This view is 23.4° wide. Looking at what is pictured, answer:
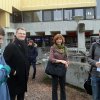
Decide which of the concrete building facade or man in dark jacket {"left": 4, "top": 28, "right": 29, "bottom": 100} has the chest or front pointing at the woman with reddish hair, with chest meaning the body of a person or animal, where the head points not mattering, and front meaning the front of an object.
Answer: the concrete building facade

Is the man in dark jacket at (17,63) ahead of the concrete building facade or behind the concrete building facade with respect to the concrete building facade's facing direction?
ahead

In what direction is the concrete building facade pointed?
toward the camera

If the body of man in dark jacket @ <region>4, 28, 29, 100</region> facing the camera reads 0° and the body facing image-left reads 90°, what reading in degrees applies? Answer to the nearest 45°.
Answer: approximately 315°

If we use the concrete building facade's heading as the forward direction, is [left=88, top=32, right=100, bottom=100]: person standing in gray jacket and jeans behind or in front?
in front

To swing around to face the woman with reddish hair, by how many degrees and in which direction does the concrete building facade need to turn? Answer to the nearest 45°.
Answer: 0° — it already faces them

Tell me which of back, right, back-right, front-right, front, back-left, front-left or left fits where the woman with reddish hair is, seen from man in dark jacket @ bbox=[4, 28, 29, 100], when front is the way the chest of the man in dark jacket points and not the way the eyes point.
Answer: left

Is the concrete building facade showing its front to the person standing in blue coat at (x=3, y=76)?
yes

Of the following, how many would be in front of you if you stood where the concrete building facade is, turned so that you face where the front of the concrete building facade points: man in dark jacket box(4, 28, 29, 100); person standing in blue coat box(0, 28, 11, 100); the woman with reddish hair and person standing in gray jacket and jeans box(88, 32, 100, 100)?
4

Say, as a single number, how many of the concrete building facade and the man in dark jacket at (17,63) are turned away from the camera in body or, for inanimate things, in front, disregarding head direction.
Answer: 0

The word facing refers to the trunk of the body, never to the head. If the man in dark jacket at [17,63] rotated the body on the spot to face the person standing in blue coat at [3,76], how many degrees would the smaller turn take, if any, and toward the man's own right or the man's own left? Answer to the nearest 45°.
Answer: approximately 45° to the man's own right
